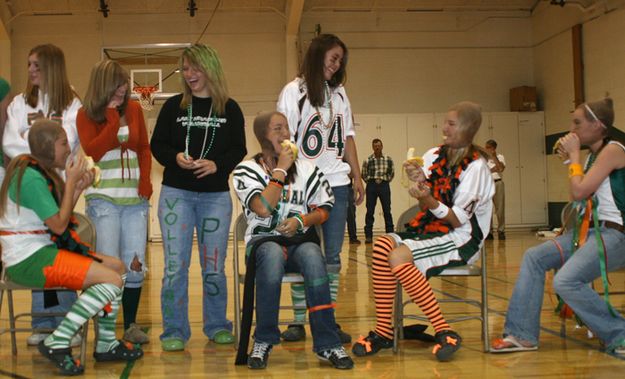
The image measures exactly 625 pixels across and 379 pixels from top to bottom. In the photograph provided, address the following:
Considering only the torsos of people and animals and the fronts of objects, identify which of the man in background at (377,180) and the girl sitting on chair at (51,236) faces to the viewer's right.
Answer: the girl sitting on chair

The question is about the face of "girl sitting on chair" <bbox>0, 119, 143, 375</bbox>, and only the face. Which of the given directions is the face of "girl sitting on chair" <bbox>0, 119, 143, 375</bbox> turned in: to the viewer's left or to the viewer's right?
to the viewer's right

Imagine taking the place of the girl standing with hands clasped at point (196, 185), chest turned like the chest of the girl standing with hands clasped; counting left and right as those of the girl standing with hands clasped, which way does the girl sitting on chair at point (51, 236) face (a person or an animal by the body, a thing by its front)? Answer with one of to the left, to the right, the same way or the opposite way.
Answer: to the left

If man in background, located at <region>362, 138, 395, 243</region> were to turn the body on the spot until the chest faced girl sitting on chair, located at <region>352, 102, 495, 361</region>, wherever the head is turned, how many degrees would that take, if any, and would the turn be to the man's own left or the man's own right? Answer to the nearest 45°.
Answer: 0° — they already face them

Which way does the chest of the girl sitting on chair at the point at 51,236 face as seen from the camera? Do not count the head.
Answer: to the viewer's right

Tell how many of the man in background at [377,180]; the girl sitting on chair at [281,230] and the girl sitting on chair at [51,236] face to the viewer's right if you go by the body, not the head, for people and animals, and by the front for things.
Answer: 1

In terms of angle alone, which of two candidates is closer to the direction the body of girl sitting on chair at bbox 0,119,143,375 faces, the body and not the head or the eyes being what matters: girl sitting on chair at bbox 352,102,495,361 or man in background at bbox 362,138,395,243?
the girl sitting on chair

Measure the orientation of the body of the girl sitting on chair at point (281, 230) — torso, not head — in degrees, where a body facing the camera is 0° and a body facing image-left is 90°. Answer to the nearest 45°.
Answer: approximately 0°

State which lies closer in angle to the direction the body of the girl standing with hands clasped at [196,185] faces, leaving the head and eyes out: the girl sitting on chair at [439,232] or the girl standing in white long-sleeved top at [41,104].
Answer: the girl sitting on chair

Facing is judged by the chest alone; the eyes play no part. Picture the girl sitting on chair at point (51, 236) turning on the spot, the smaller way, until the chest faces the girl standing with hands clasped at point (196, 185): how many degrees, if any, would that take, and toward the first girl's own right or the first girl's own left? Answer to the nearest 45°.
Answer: approximately 45° to the first girl's own left

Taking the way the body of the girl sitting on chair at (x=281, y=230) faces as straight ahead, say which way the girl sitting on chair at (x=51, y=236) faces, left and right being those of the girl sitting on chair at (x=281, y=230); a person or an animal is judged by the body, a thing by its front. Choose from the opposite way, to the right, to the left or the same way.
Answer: to the left

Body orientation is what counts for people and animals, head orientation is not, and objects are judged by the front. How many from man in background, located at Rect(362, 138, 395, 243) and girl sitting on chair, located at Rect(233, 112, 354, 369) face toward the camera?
2

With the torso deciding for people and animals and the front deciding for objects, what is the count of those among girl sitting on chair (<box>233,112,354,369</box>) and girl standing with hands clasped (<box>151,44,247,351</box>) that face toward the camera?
2
